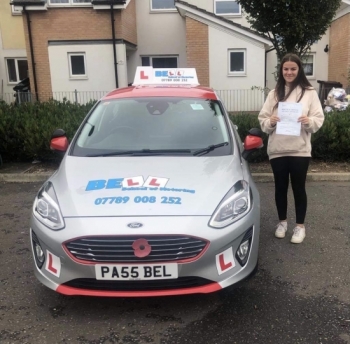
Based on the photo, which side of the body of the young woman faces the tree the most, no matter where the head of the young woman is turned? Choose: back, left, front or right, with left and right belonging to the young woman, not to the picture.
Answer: back

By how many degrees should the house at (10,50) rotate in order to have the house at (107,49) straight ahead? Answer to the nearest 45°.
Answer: approximately 45° to its left

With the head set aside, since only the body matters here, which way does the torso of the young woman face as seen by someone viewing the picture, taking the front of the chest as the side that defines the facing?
toward the camera

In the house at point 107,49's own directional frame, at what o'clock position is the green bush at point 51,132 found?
The green bush is roughly at 12 o'clock from the house.

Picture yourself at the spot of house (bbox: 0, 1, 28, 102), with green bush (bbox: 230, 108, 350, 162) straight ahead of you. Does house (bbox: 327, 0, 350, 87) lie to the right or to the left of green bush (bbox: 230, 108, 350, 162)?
left

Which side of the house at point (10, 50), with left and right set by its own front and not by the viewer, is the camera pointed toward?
front

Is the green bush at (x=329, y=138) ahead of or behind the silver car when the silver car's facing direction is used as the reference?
behind

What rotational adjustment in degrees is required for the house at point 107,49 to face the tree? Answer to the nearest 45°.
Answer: approximately 45° to its left

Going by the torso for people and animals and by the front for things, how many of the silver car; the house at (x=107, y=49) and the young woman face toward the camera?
3
